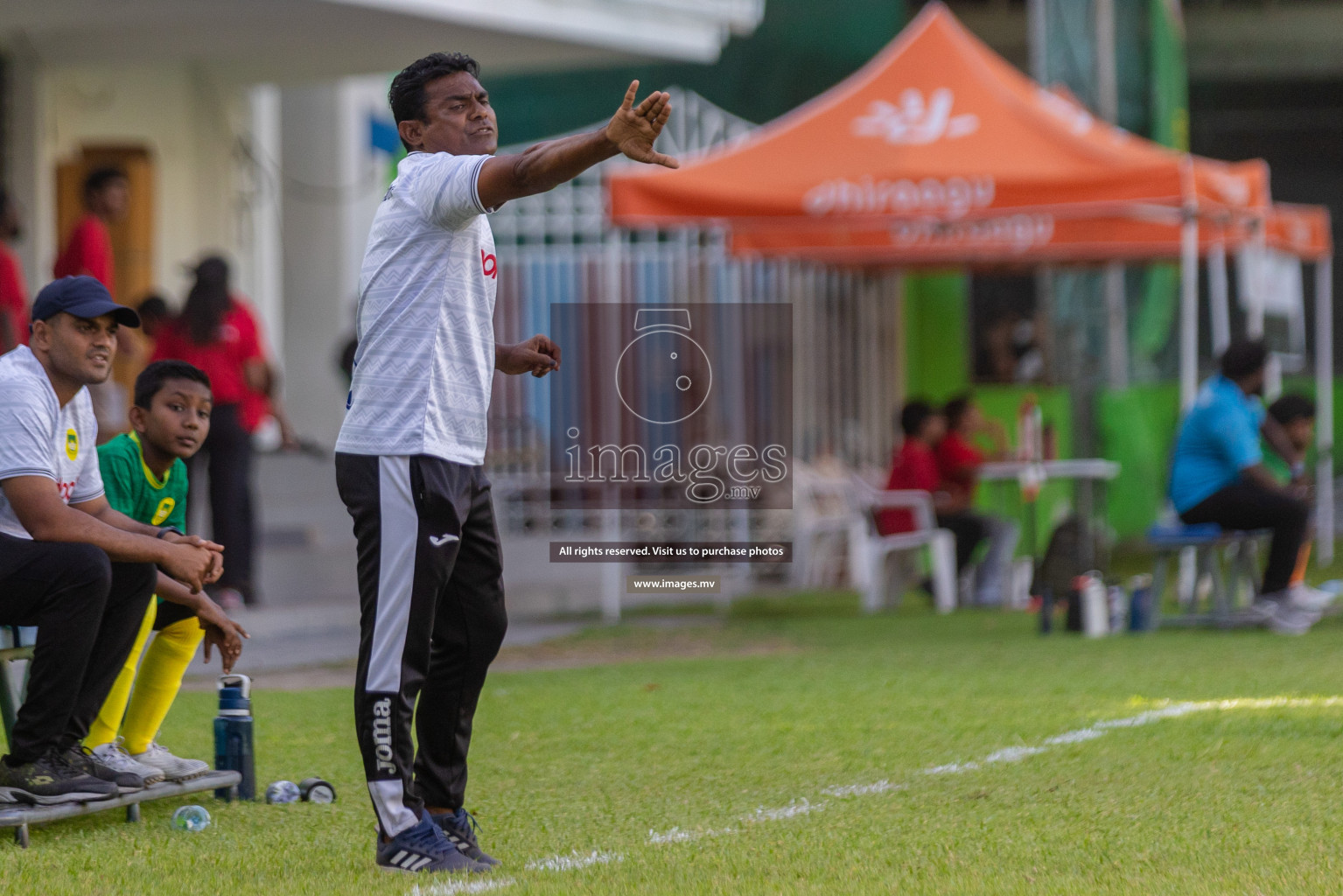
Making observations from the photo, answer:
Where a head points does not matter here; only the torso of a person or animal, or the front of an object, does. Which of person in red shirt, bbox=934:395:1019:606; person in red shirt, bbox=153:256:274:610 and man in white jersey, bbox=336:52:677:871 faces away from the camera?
person in red shirt, bbox=153:256:274:610

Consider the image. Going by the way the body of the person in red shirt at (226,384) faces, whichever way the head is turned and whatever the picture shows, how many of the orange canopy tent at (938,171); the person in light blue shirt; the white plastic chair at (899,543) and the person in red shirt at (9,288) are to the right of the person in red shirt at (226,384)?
3

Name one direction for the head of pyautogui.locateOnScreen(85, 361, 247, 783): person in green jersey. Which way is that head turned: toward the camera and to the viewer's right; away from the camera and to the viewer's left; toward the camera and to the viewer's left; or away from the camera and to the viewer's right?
toward the camera and to the viewer's right

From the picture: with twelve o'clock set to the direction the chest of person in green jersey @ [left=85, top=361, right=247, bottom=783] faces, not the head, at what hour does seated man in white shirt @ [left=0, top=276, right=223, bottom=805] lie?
The seated man in white shirt is roughly at 2 o'clock from the person in green jersey.

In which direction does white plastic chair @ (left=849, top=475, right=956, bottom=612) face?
to the viewer's right

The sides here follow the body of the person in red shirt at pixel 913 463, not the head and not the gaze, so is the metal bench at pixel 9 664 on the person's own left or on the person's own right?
on the person's own right

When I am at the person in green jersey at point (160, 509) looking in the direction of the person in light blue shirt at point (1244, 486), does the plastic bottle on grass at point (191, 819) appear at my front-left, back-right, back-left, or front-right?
back-right

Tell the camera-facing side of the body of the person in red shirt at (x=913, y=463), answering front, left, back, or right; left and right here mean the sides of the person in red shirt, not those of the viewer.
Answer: right

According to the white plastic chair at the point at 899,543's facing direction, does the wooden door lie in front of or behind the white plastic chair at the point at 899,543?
behind

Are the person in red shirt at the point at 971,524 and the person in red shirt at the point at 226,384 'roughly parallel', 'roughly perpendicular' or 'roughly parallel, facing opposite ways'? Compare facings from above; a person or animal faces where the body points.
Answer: roughly perpendicular

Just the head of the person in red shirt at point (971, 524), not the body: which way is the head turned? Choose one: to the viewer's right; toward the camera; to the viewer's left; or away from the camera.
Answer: to the viewer's right

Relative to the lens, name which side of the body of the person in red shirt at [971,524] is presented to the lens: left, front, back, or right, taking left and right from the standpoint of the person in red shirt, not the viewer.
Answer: right

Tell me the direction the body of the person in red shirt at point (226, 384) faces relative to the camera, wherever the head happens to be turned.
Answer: away from the camera
